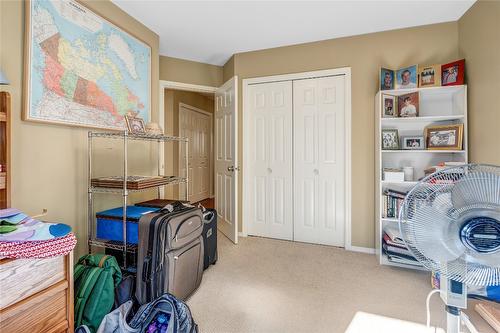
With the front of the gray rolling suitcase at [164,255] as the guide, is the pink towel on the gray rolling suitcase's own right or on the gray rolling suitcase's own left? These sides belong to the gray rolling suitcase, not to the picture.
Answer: on the gray rolling suitcase's own right

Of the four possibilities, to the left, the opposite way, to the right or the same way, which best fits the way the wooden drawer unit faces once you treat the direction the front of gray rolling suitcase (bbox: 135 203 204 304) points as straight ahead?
the same way

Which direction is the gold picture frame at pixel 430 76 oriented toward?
toward the camera

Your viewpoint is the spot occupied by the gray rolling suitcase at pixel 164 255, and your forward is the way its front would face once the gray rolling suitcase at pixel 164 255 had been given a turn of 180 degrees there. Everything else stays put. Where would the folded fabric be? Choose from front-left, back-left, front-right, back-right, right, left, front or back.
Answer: left

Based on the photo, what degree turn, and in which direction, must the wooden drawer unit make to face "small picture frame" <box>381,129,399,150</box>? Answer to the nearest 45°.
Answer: approximately 45° to its left

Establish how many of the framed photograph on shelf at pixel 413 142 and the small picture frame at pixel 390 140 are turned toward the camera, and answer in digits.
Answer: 2

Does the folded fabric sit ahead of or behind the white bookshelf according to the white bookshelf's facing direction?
ahead

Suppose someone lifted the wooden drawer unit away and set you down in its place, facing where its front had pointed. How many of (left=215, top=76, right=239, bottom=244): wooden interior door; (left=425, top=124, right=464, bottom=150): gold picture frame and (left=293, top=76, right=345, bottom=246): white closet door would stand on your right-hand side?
0

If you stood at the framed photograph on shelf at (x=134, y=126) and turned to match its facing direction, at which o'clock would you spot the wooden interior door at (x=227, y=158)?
The wooden interior door is roughly at 9 o'clock from the framed photograph on shelf.

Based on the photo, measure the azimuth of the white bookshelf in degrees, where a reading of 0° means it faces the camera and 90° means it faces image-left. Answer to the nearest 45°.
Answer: approximately 0°

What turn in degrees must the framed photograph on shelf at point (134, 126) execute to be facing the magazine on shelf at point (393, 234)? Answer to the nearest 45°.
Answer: approximately 45° to its left

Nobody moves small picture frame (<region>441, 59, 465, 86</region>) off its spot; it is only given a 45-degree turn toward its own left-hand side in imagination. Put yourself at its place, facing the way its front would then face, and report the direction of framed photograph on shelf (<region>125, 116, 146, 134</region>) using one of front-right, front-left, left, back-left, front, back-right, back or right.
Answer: front-right

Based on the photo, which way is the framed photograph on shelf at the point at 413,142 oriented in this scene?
toward the camera

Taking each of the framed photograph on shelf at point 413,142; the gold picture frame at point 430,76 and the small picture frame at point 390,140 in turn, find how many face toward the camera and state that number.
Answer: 3

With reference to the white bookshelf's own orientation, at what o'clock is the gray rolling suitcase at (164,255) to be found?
The gray rolling suitcase is roughly at 1 o'clock from the white bookshelf.

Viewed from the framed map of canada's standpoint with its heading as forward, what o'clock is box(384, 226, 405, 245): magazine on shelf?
The magazine on shelf is roughly at 11 o'clock from the framed map of canada.

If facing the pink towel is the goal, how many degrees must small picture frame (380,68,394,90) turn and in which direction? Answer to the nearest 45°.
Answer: approximately 90° to its right
